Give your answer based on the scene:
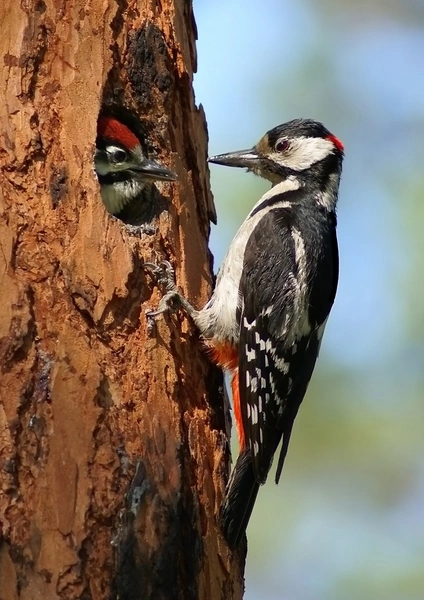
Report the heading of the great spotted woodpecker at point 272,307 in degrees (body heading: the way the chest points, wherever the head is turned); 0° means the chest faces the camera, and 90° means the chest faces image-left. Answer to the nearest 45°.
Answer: approximately 90°
